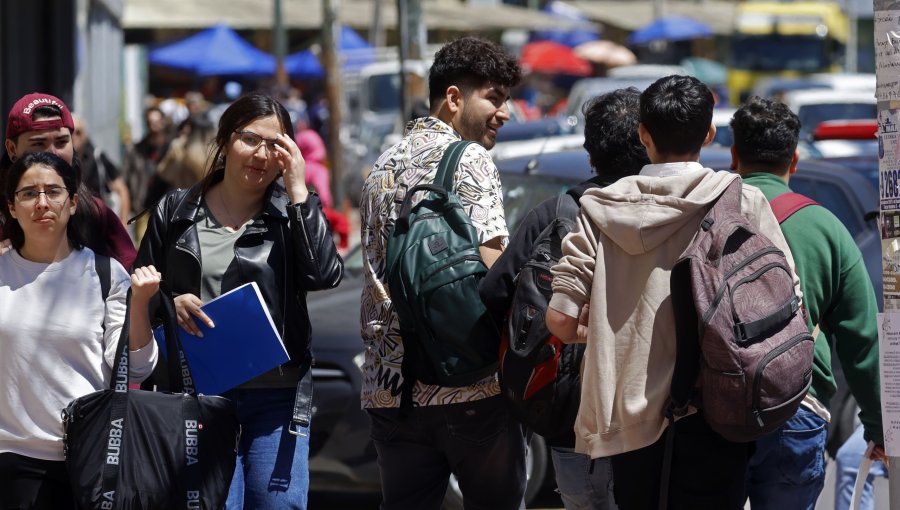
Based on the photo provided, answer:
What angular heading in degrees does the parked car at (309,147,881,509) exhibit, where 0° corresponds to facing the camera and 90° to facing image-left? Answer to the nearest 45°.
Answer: approximately 45°

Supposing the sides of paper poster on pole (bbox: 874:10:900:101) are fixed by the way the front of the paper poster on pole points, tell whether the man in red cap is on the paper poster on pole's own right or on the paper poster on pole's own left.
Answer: on the paper poster on pole's own right

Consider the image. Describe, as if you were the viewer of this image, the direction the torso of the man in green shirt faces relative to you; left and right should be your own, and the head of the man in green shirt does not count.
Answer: facing away from the viewer

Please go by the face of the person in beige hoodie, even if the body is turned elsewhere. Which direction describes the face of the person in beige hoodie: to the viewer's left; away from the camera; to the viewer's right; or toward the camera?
away from the camera

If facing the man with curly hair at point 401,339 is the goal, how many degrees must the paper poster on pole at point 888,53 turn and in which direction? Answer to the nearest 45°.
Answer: approximately 90° to its right

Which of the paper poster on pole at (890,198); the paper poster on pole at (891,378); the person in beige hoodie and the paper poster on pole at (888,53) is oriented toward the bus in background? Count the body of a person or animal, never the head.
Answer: the person in beige hoodie

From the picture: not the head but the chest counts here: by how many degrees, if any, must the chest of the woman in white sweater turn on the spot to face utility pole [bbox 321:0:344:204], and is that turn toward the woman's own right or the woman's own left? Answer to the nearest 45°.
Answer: approximately 180°

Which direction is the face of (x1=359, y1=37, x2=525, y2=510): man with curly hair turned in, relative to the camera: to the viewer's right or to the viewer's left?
to the viewer's right

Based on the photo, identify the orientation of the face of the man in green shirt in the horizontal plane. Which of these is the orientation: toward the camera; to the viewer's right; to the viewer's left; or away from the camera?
away from the camera

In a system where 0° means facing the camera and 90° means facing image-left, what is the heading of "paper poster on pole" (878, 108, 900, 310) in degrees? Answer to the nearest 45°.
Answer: approximately 0°

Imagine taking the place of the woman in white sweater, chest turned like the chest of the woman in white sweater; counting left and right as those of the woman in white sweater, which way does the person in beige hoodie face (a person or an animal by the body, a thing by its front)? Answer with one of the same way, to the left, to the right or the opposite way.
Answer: the opposite way

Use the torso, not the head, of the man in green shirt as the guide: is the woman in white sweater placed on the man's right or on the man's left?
on the man's left
